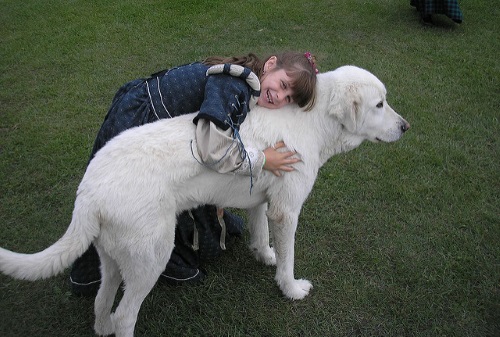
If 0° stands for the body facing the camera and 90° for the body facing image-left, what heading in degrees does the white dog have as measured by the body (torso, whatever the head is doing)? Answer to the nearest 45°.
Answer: approximately 225°
